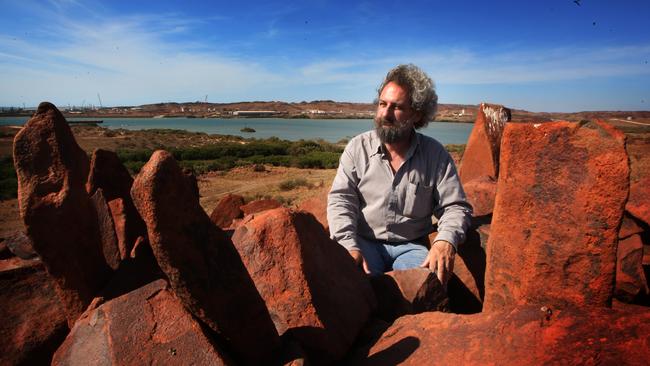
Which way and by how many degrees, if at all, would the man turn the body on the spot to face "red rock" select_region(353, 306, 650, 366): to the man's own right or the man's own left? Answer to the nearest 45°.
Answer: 0° — they already face it

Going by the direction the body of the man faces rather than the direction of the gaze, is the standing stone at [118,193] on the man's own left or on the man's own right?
on the man's own right

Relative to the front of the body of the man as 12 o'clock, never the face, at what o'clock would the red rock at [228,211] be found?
The red rock is roughly at 4 o'clock from the man.

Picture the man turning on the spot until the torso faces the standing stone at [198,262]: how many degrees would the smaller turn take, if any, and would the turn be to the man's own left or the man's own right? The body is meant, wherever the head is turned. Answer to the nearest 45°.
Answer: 0° — they already face it

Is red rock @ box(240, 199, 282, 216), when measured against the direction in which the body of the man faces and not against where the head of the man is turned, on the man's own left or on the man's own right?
on the man's own right

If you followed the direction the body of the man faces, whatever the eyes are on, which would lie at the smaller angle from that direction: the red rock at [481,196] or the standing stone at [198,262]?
the standing stone

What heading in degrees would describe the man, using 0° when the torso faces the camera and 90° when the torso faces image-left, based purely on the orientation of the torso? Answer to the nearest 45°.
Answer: approximately 0°

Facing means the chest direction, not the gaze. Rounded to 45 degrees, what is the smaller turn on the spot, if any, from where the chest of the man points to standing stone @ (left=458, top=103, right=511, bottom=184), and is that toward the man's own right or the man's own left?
approximately 135° to the man's own left
